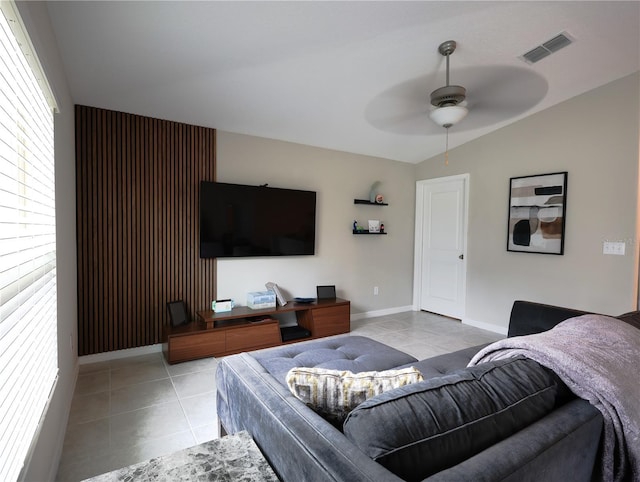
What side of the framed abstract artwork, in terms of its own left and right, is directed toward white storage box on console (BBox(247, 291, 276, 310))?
front

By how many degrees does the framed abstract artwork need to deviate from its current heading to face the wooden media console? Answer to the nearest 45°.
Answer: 0° — it already faces it

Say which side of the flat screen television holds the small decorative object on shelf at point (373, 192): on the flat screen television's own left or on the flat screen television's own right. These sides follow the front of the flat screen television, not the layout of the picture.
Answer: on the flat screen television's own left

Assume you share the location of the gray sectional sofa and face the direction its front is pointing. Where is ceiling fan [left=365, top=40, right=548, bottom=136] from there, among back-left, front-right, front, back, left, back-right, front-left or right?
front-right

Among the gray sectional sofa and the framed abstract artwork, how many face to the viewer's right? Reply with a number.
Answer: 0

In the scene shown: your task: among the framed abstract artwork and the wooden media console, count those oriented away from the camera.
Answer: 0

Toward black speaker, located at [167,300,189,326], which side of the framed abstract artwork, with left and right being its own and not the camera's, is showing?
front

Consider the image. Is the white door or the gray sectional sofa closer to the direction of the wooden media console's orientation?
the gray sectional sofa

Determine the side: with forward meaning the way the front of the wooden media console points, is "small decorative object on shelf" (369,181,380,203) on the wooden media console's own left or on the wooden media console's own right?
on the wooden media console's own left

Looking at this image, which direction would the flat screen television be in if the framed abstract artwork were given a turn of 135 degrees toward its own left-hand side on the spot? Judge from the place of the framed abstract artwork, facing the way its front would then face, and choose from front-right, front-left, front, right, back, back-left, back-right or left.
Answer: back-right

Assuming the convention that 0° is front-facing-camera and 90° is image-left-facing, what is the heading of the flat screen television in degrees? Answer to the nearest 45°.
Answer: approximately 315°

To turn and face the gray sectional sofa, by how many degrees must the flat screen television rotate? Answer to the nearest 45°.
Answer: approximately 45° to its right

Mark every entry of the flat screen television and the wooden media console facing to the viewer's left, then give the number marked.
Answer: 0

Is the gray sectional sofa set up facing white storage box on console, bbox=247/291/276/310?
yes

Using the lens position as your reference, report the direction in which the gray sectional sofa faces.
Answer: facing away from the viewer and to the left of the viewer

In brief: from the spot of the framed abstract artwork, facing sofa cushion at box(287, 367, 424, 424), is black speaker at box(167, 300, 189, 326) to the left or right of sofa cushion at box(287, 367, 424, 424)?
right

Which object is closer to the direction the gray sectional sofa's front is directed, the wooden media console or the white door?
the wooden media console
